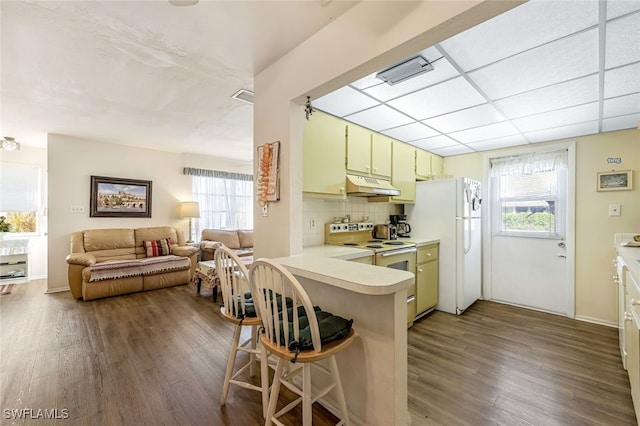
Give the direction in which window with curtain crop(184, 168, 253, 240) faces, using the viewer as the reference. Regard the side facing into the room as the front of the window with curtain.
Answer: facing the viewer and to the right of the viewer

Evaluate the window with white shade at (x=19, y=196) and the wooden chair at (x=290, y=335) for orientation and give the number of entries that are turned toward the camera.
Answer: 1

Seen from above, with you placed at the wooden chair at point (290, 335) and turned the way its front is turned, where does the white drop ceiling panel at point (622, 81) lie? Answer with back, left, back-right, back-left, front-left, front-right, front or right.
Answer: front-right

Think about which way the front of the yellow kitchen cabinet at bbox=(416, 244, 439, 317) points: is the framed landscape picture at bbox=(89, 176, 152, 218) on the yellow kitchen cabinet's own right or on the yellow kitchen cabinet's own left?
on the yellow kitchen cabinet's own right

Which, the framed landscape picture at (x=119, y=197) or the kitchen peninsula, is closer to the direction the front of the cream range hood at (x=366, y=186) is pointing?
the kitchen peninsula

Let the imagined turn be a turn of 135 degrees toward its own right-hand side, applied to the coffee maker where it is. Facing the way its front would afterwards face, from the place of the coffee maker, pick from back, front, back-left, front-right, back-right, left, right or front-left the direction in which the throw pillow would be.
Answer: front

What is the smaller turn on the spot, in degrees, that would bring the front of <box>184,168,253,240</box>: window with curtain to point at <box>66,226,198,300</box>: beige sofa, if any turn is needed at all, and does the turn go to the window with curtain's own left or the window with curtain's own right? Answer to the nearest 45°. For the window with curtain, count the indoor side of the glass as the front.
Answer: approximately 90° to the window with curtain's own right

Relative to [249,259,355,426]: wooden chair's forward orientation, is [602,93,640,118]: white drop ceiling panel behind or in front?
in front
